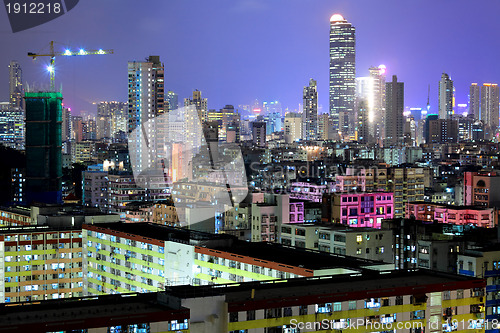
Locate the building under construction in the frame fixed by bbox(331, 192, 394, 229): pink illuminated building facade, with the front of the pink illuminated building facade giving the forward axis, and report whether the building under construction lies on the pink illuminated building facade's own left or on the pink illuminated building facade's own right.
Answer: on the pink illuminated building facade's own right

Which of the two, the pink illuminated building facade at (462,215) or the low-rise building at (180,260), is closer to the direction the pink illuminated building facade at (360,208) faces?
the low-rise building

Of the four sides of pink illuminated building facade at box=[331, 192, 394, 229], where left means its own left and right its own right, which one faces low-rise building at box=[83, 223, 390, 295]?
front

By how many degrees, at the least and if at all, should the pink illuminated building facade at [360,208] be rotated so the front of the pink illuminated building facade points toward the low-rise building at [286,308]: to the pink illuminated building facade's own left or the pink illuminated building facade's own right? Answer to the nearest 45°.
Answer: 0° — it already faces it

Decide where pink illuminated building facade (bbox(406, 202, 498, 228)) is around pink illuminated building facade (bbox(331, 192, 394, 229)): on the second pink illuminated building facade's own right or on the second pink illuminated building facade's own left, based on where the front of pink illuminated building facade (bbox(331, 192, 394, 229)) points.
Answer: on the second pink illuminated building facade's own left

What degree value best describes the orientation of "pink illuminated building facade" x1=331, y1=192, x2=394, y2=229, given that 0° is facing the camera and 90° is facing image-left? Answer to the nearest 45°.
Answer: approximately 0°

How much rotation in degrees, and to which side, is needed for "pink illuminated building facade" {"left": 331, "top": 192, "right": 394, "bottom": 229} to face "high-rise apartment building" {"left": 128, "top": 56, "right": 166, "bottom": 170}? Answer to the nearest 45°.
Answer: approximately 135° to its right

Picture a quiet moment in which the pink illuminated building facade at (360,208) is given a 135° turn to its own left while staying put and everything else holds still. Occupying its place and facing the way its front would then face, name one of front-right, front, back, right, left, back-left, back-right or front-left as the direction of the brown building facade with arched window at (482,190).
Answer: front

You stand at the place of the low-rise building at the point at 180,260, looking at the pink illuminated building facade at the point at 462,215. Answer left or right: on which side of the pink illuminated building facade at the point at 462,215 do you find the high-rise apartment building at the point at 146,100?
left

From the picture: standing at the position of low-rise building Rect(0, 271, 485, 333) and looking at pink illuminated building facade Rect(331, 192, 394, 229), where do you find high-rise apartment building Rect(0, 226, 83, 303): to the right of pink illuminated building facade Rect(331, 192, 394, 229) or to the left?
left
